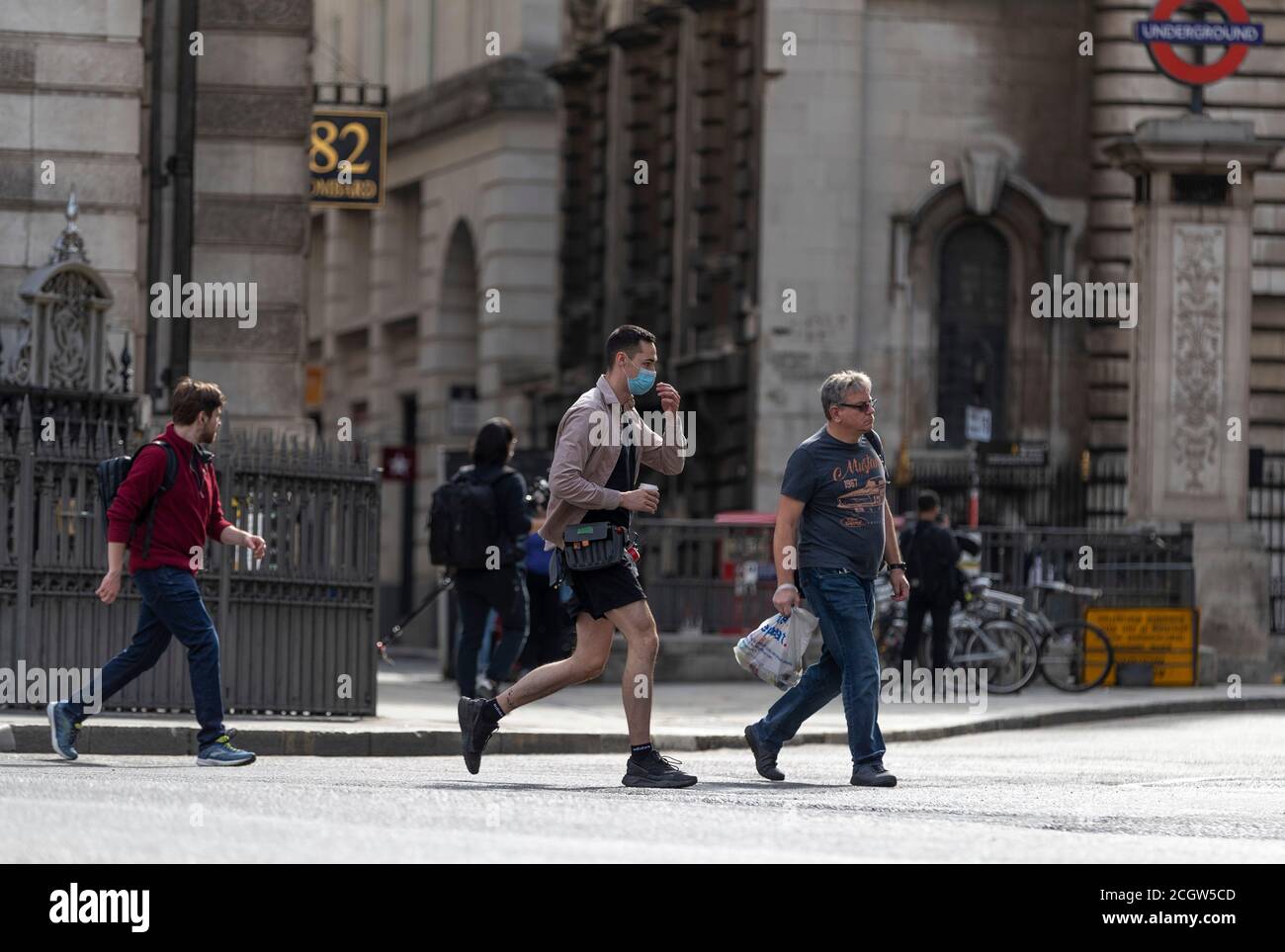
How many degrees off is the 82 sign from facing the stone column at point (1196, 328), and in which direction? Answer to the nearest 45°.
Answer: approximately 90° to its left

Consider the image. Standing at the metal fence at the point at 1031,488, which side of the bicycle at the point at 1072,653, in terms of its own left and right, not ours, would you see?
left

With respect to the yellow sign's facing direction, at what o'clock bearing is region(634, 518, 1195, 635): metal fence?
The metal fence is roughly at 3 o'clock from the yellow sign.

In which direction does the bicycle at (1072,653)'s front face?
to the viewer's right

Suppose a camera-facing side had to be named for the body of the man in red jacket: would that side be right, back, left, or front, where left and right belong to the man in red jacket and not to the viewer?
right

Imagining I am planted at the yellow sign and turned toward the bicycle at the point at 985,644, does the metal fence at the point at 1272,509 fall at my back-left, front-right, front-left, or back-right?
back-right

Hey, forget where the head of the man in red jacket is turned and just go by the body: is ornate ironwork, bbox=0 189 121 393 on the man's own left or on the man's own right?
on the man's own left

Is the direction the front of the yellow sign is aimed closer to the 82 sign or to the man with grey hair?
the man with grey hair
